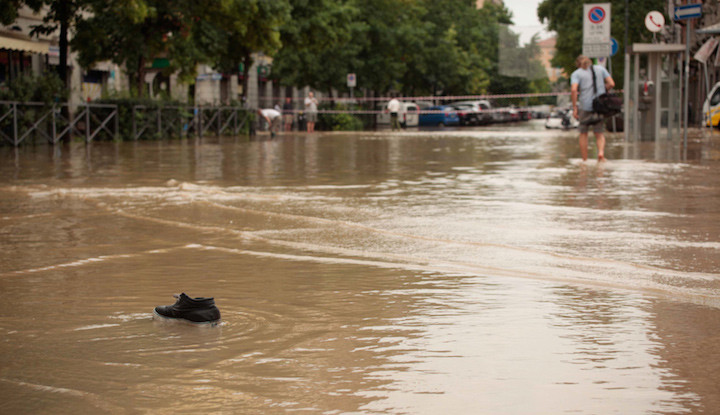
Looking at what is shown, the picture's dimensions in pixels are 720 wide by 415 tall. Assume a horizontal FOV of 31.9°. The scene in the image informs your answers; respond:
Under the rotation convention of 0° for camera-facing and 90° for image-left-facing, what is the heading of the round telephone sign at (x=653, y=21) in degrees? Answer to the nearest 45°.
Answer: approximately 0°

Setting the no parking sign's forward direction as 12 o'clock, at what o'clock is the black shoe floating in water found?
The black shoe floating in water is roughly at 12 o'clock from the no parking sign.

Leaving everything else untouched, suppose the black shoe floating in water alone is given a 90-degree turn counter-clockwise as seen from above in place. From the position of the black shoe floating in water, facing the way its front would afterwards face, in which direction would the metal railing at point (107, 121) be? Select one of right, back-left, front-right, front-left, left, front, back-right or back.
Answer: back

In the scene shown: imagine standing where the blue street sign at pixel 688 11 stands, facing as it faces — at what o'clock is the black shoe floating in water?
The black shoe floating in water is roughly at 12 o'clock from the blue street sign.

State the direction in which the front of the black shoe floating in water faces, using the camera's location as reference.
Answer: facing to the left of the viewer

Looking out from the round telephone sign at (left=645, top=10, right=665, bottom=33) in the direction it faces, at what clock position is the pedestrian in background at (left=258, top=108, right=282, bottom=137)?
The pedestrian in background is roughly at 4 o'clock from the round telephone sign.

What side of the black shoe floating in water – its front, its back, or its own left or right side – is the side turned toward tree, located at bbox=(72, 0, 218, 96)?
right

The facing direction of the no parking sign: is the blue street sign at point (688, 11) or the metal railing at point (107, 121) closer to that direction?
the blue street sign
